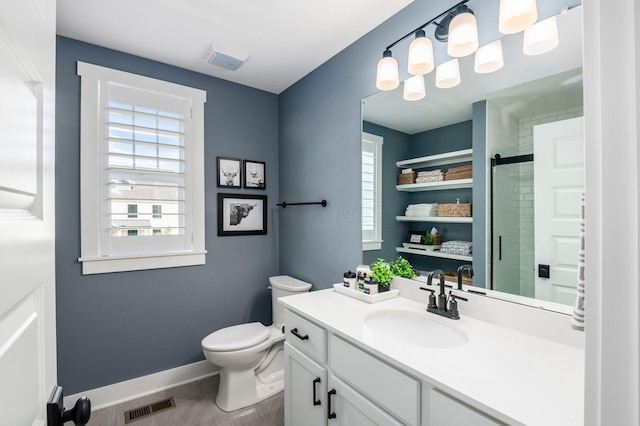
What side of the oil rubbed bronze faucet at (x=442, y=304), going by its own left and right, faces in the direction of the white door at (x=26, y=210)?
front

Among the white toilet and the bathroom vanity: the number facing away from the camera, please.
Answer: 0

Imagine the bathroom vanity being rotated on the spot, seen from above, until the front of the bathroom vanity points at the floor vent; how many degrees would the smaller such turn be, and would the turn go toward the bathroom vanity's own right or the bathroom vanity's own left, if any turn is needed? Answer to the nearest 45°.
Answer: approximately 45° to the bathroom vanity's own right

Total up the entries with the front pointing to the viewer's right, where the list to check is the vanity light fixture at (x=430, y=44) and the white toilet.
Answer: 0

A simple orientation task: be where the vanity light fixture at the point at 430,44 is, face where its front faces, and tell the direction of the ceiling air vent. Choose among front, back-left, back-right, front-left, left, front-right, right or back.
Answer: front-right

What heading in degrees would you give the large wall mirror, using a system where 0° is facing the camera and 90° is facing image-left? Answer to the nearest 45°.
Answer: approximately 45°

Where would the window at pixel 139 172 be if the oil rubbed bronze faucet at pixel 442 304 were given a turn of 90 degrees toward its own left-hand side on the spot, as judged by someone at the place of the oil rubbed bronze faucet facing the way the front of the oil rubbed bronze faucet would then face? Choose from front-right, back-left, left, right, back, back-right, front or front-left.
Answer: back-right

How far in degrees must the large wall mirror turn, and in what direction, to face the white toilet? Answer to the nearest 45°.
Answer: approximately 45° to its right

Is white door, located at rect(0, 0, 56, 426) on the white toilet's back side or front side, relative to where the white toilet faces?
on the front side

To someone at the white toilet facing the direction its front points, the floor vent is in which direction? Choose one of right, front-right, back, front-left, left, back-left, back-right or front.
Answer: front-right

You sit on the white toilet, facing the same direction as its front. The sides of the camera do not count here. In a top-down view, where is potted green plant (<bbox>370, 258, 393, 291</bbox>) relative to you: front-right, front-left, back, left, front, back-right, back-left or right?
left

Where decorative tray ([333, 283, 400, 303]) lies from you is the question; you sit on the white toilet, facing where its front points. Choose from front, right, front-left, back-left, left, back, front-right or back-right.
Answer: left

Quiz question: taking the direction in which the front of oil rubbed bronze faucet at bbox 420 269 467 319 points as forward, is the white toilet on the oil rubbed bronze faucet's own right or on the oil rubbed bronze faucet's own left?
on the oil rubbed bronze faucet's own right
